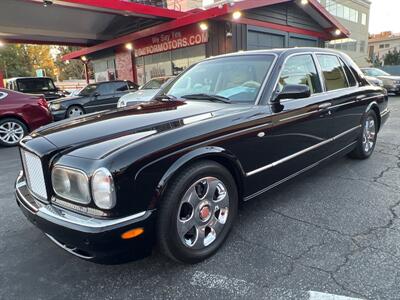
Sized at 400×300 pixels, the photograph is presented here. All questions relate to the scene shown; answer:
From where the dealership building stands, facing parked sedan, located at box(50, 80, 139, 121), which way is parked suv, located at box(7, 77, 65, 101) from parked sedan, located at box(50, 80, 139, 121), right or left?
right

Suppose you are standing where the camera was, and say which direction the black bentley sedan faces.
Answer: facing the viewer and to the left of the viewer

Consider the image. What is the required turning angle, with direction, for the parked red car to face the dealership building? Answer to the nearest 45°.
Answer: approximately 135° to its right

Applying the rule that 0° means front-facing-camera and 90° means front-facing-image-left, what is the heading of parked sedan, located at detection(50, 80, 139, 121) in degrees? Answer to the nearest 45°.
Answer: approximately 45°

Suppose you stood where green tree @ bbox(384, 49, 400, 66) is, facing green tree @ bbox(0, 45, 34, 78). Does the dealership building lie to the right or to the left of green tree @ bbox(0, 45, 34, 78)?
left

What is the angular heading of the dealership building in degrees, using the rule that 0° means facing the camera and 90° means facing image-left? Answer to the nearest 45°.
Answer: approximately 45°

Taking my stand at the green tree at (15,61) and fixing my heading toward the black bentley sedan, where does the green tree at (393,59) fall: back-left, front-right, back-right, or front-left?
front-left

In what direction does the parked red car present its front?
to the viewer's left

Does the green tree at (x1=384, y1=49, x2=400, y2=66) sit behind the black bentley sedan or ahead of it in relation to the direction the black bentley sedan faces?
behind

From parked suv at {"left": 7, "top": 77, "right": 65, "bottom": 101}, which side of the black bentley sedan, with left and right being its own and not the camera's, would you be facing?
right
